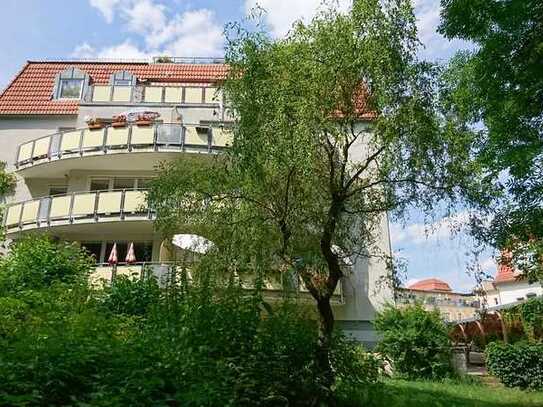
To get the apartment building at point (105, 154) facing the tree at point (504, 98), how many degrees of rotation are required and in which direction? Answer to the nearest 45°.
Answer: approximately 45° to its left

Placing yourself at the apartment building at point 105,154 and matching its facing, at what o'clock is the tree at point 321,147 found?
The tree is roughly at 11 o'clock from the apartment building.

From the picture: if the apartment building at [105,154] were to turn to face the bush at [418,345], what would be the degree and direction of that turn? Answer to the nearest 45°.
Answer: approximately 90° to its left

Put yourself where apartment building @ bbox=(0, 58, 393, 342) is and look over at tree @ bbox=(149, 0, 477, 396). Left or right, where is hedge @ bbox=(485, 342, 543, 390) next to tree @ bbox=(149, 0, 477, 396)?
left

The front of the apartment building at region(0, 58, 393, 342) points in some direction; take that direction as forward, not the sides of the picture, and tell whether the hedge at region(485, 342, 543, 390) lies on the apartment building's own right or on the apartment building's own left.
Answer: on the apartment building's own left

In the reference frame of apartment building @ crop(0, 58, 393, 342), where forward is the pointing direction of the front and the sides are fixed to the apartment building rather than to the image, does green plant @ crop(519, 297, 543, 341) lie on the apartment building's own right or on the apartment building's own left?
on the apartment building's own left

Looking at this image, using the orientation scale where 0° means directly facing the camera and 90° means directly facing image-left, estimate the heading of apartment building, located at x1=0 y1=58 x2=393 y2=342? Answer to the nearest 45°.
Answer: approximately 0°
